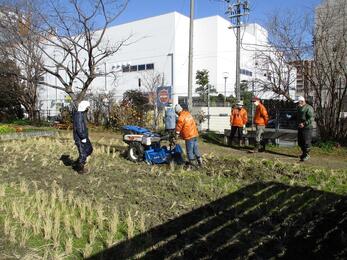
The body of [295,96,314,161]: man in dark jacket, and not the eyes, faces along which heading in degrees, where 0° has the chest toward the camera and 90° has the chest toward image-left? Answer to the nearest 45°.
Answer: approximately 45°

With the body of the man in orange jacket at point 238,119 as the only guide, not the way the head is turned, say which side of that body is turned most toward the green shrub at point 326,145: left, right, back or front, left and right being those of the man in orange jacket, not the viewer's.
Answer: left

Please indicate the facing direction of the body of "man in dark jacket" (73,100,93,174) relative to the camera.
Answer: to the viewer's right

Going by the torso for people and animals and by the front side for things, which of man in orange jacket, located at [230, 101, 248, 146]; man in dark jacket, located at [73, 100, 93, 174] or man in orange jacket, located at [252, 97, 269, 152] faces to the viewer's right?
the man in dark jacket

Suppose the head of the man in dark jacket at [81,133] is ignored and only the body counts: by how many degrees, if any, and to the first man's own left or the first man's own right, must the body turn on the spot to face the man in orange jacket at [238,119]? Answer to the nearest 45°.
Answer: approximately 45° to the first man's own left

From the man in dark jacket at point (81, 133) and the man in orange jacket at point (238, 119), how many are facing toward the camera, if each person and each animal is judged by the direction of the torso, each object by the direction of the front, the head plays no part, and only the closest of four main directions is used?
1

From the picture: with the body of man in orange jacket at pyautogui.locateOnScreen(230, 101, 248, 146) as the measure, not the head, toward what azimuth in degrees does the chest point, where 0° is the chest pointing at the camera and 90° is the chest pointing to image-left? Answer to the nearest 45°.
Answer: approximately 0°

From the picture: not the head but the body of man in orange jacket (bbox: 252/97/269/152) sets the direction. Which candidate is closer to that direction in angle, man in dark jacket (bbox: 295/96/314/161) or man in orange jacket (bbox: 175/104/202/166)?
the man in orange jacket

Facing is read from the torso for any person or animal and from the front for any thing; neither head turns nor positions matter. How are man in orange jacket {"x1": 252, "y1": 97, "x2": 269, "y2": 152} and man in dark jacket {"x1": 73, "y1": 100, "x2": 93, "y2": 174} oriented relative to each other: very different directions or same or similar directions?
very different directions

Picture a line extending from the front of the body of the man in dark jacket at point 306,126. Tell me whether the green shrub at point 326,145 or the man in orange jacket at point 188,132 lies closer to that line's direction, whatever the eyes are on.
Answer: the man in orange jacket

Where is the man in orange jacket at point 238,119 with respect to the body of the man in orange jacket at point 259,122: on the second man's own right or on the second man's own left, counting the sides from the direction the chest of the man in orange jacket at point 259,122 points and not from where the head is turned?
on the second man's own right

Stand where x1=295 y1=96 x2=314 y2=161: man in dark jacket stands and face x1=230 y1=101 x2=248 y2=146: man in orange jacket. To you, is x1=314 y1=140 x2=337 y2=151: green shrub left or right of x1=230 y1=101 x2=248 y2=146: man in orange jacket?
right
